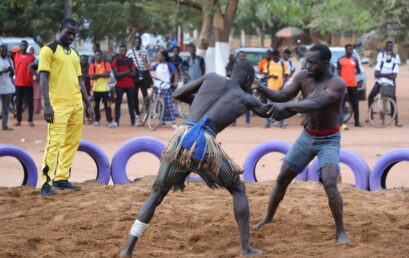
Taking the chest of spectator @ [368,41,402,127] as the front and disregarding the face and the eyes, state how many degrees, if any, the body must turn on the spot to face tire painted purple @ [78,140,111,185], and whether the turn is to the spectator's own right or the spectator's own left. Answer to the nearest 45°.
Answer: approximately 45° to the spectator's own right

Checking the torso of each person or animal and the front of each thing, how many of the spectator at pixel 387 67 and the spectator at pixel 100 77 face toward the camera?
2

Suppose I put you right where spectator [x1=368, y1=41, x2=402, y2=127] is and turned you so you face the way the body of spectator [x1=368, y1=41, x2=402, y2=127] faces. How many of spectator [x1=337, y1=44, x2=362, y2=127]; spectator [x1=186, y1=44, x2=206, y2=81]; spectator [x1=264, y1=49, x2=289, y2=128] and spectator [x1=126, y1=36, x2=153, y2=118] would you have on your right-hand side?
4

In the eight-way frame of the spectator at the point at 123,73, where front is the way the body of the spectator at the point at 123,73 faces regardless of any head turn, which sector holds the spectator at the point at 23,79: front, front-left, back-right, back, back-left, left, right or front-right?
right

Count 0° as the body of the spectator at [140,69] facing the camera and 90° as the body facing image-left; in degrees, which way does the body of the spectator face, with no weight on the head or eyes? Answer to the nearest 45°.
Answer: approximately 0°

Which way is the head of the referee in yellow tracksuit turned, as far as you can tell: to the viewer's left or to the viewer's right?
to the viewer's right

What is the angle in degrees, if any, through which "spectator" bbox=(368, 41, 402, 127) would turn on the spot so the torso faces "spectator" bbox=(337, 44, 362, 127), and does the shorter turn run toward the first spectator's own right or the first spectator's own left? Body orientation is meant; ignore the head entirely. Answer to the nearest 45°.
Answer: approximately 90° to the first spectator's own right

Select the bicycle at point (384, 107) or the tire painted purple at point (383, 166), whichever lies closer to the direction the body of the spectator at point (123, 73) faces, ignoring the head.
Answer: the tire painted purple

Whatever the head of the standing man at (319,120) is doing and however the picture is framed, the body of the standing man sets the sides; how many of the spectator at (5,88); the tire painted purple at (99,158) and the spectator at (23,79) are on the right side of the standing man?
3

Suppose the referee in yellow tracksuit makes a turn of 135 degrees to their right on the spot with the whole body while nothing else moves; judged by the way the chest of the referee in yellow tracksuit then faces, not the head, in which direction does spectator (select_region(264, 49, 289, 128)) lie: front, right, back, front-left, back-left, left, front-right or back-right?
back-right

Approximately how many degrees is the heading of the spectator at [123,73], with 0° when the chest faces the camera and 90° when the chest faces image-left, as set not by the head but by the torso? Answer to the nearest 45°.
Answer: approximately 0°
